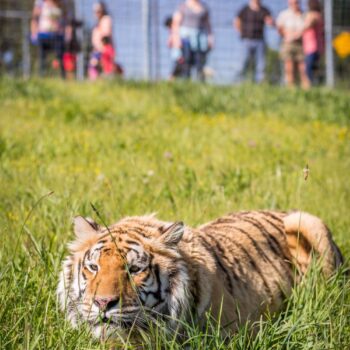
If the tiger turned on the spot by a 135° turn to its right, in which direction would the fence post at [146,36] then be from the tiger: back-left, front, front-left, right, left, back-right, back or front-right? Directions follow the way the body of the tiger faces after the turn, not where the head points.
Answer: front

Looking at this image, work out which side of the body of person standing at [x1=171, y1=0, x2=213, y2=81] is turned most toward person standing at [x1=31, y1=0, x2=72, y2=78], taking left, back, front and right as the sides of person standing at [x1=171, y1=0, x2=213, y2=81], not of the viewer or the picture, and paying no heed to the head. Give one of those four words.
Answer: right

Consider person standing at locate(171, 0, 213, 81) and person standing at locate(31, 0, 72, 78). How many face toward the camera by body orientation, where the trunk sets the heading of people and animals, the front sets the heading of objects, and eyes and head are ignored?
2

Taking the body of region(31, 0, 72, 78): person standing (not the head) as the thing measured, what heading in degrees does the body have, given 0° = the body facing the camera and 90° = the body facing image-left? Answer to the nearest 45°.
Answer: approximately 0°

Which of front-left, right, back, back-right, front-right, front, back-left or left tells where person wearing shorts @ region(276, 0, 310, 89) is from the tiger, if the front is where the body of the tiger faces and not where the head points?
back-right

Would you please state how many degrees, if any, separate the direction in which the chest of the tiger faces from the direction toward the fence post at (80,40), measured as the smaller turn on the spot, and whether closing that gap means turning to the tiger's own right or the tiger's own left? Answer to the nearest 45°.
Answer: approximately 135° to the tiger's own right

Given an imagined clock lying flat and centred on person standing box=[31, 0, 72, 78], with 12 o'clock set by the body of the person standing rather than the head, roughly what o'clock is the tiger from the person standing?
The tiger is roughly at 12 o'clock from the person standing.
